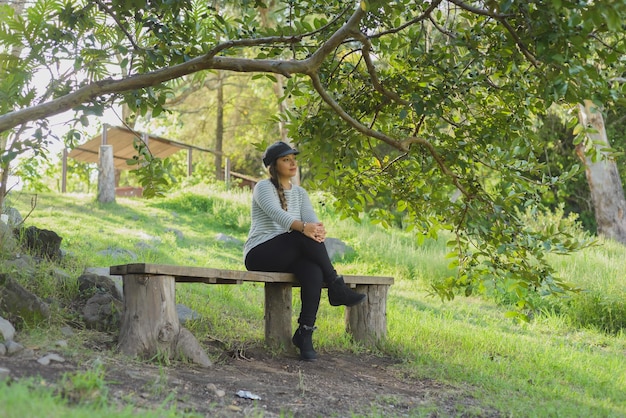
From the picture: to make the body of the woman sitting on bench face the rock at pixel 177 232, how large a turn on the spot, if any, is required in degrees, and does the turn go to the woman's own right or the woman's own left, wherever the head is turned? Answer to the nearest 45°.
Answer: approximately 135° to the woman's own left

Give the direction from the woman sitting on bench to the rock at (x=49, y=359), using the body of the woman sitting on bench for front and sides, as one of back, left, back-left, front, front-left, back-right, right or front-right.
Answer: right

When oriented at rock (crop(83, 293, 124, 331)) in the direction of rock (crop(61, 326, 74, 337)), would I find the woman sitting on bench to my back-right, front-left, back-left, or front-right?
back-left

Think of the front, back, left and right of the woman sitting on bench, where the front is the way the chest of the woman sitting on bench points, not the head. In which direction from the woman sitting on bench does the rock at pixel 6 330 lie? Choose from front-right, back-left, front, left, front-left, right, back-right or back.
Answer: right

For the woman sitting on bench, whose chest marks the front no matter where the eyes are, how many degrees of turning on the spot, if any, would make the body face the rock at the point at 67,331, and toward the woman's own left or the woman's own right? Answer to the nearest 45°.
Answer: approximately 90° to the woman's own right

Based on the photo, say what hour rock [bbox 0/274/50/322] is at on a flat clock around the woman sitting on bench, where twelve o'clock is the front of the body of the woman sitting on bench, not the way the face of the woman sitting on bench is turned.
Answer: The rock is roughly at 4 o'clock from the woman sitting on bench.

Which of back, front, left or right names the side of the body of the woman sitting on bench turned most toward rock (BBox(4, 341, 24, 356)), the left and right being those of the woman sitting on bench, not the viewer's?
right

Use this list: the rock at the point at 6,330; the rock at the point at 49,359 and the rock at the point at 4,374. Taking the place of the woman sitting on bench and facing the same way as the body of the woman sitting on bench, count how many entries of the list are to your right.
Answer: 3

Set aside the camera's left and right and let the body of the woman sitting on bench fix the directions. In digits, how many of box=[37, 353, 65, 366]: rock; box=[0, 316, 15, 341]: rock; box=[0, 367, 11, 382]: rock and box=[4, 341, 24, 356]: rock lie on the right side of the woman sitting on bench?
4
